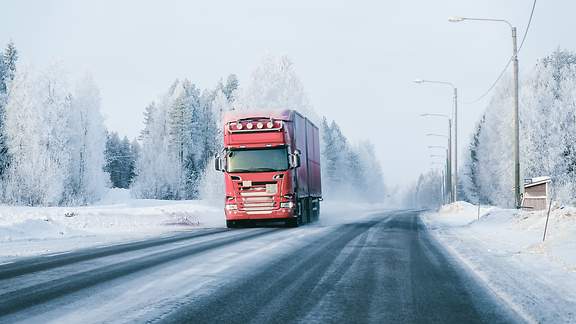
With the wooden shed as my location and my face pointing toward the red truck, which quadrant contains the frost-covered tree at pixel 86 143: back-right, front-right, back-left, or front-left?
front-right

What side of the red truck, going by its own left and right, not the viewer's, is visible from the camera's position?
front

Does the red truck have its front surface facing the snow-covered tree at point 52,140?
no

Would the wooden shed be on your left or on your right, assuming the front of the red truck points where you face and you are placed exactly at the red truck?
on your left

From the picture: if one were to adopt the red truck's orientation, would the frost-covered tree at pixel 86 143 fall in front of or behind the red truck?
behind

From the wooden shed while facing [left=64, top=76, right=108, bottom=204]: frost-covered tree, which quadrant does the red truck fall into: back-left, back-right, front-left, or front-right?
front-left
